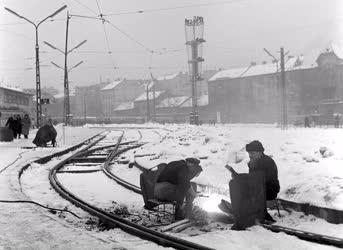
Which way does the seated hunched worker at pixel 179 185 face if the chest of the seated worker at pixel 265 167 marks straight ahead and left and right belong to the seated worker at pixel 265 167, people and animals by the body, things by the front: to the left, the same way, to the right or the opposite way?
the opposite way

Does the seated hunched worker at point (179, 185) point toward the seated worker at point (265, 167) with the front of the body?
yes

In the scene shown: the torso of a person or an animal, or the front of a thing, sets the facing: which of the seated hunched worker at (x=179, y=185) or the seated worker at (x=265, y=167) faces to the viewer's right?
the seated hunched worker at (x=179, y=185)

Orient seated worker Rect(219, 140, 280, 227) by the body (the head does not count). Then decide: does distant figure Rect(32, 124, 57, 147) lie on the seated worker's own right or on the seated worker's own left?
on the seated worker's own right

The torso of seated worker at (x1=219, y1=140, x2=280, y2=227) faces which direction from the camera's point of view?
to the viewer's left

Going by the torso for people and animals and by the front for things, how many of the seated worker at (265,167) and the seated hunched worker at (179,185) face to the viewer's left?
1

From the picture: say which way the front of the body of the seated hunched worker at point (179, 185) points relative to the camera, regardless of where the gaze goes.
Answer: to the viewer's right

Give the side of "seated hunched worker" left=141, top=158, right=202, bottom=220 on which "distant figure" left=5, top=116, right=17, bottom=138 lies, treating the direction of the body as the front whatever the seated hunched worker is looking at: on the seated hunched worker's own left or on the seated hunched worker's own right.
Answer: on the seated hunched worker's own left

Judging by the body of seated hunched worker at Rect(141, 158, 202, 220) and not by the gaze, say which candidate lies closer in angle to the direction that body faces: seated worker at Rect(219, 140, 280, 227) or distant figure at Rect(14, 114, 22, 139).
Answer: the seated worker

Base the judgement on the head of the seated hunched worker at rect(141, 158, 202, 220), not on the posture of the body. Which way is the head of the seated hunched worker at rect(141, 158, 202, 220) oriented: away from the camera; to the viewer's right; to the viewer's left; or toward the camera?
to the viewer's right

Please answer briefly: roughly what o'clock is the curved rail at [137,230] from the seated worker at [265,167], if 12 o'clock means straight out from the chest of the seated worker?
The curved rail is roughly at 11 o'clock from the seated worker.

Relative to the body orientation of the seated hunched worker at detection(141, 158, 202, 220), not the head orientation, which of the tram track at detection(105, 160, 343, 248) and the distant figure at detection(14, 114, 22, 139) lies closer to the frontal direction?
the tram track
